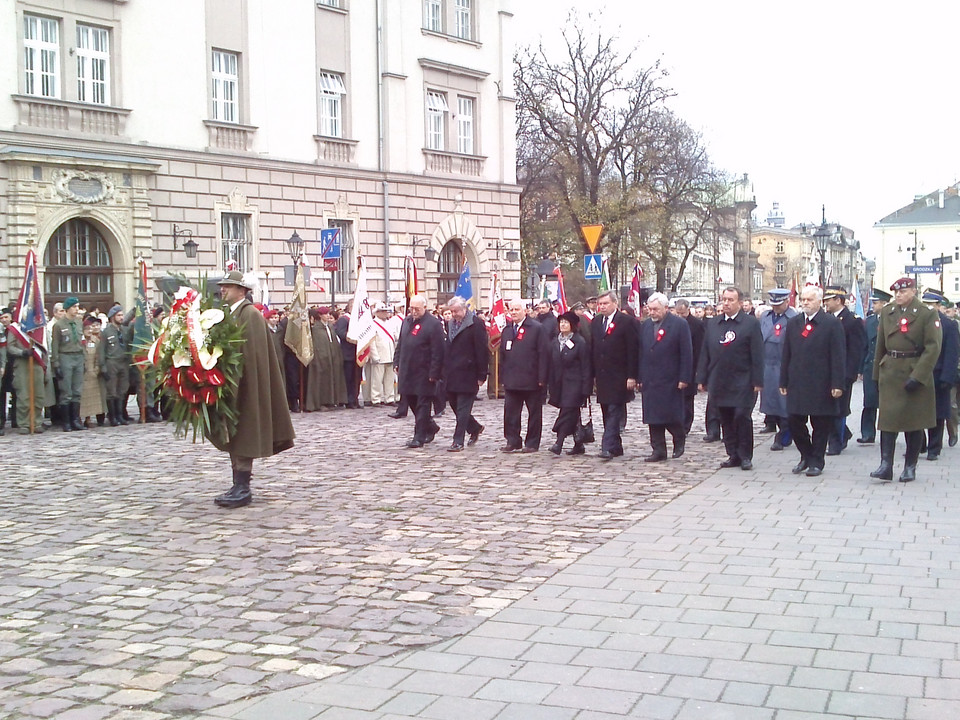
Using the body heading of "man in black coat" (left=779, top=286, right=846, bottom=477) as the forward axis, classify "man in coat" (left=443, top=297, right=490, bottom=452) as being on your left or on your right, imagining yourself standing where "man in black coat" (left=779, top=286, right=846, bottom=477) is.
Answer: on your right

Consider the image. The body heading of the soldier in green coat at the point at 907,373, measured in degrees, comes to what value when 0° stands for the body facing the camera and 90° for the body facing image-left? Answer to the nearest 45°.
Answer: approximately 45°

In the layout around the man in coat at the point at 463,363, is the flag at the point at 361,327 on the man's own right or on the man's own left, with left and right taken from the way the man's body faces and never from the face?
on the man's own right

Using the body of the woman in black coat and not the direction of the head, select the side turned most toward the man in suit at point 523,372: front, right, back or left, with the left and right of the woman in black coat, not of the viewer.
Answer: right

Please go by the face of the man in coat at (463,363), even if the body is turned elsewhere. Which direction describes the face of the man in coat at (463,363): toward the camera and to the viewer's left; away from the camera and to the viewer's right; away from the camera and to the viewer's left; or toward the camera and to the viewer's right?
toward the camera and to the viewer's left

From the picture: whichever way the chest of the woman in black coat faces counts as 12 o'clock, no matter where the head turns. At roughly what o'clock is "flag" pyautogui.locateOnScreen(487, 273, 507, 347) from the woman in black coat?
The flag is roughly at 4 o'clock from the woman in black coat.

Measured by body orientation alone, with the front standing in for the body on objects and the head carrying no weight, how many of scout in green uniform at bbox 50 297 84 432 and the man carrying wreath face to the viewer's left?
1

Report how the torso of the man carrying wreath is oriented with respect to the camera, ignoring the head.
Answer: to the viewer's left

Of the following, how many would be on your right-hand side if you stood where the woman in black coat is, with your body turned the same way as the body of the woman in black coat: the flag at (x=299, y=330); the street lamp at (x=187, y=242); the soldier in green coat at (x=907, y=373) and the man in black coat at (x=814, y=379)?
2

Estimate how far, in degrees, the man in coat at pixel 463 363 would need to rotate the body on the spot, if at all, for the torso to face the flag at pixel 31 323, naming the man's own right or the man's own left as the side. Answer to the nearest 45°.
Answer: approximately 90° to the man's own right

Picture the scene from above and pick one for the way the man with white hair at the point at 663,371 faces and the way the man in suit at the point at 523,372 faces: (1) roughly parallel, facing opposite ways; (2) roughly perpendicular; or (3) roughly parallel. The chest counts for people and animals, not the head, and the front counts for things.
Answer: roughly parallel

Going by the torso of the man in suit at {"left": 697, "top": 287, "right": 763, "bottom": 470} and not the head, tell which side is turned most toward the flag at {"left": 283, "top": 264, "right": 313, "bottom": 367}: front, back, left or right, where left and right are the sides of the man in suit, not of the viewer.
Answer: right
